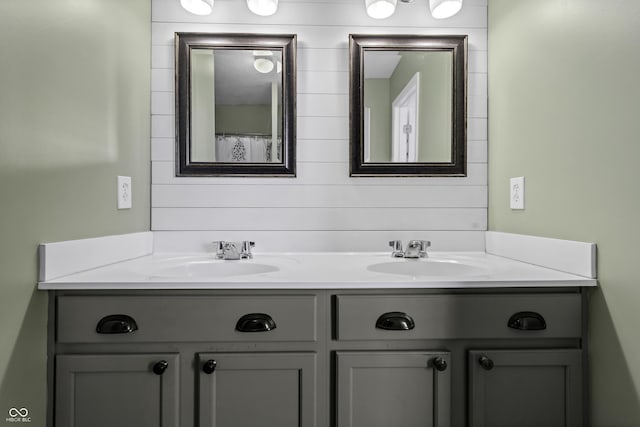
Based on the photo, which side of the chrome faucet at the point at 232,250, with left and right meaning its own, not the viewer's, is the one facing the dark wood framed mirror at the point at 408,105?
left

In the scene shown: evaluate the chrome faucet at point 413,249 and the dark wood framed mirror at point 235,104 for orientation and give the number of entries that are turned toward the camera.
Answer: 2

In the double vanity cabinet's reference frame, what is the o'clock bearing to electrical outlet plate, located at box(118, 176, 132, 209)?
The electrical outlet plate is roughly at 4 o'clock from the double vanity cabinet.
